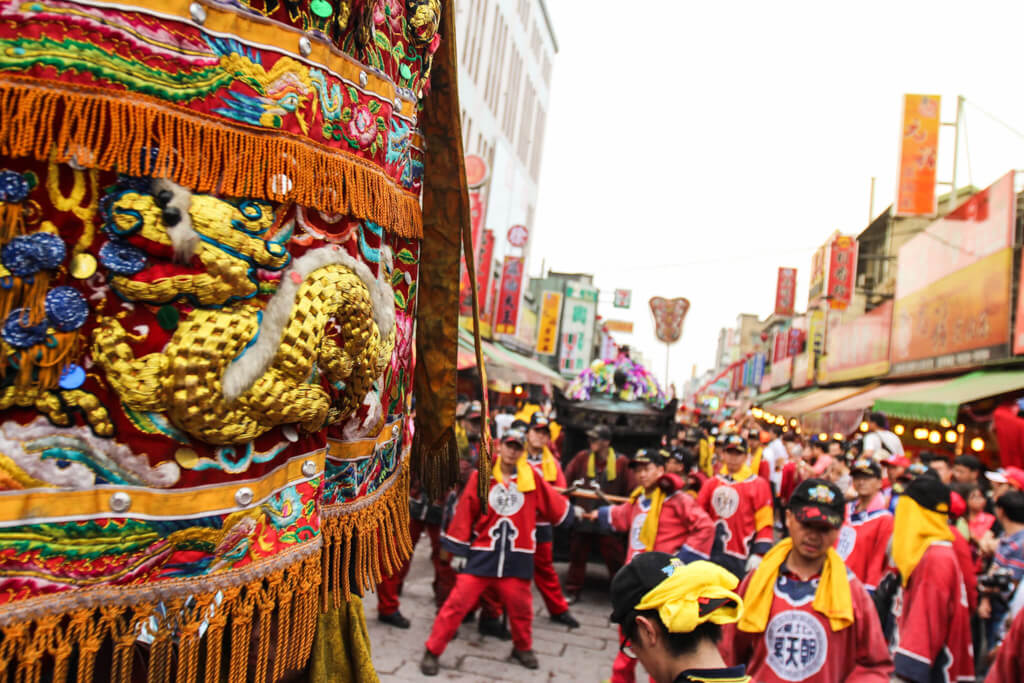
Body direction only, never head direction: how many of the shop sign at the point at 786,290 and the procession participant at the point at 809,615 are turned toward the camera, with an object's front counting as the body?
2

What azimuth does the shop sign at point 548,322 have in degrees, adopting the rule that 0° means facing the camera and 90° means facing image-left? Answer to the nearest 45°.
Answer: approximately 0°

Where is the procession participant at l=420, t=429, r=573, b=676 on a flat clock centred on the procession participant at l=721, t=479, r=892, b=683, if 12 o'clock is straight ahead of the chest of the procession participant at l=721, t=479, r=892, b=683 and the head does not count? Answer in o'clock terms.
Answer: the procession participant at l=420, t=429, r=573, b=676 is roughly at 4 o'clock from the procession participant at l=721, t=479, r=892, b=683.

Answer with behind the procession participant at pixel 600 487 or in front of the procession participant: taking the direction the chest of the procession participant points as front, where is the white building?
behind

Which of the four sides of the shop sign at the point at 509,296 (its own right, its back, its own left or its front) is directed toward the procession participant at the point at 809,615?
front

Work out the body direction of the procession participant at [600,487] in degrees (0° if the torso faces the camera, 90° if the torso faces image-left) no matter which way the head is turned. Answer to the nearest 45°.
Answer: approximately 0°

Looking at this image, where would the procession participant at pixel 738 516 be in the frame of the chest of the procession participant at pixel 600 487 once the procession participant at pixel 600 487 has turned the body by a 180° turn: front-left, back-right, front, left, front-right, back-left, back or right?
back-right

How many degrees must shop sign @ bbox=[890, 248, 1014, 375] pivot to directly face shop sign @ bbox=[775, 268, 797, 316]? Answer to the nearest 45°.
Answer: approximately 135° to its right
